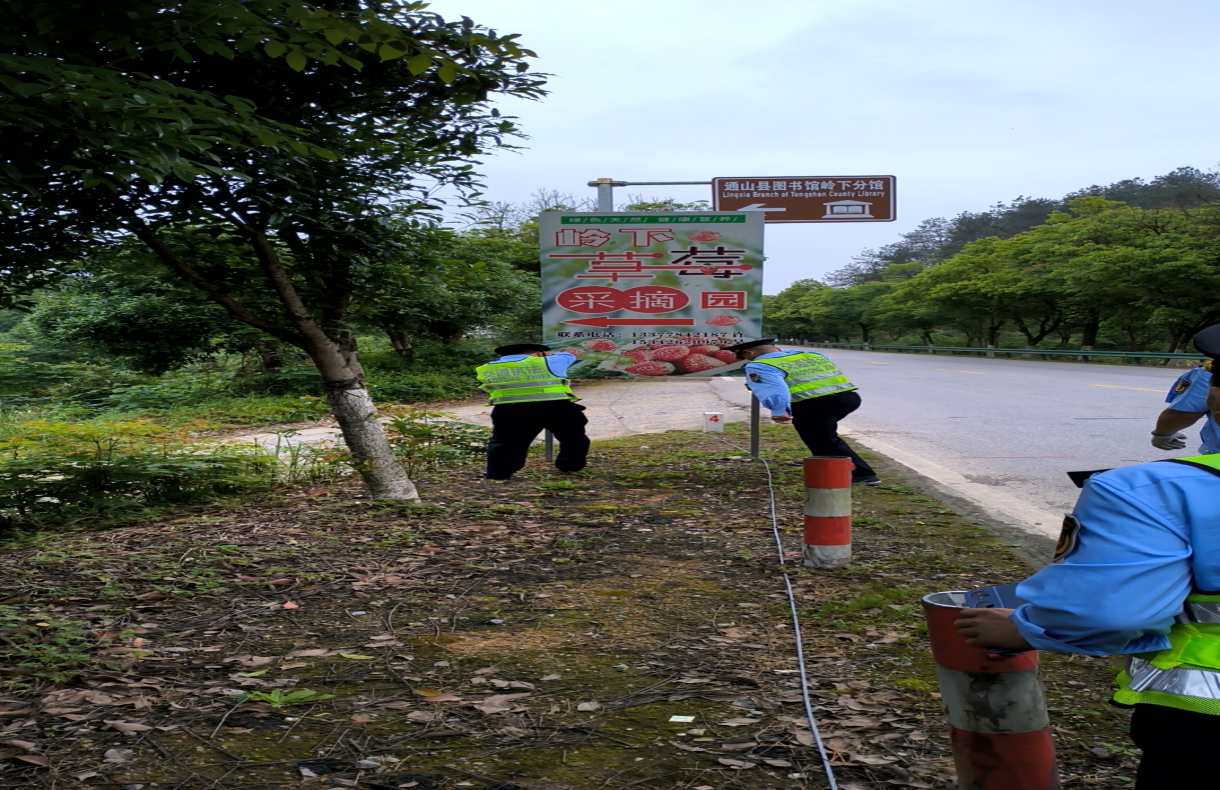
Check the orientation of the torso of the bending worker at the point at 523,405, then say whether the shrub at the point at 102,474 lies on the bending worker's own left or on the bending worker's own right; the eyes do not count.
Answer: on the bending worker's own left

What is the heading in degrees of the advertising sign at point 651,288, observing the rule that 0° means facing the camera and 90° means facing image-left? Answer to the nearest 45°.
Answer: approximately 0°

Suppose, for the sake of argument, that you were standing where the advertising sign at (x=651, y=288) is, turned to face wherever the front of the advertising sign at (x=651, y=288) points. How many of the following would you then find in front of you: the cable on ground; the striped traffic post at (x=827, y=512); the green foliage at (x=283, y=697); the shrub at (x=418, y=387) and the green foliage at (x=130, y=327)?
3

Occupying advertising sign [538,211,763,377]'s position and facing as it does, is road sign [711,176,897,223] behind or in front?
behind

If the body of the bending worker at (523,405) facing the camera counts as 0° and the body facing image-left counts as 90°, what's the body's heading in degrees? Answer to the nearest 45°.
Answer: approximately 180°

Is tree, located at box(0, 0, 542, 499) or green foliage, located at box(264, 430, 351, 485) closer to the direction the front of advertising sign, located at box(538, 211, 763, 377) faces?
the tree

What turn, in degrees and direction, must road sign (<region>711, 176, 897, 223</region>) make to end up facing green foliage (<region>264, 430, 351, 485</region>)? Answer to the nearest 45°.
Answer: approximately 45° to its right

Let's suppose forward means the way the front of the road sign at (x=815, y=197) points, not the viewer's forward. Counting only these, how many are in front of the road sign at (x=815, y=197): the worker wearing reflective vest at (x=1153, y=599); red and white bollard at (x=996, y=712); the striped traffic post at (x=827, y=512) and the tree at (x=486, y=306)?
3
